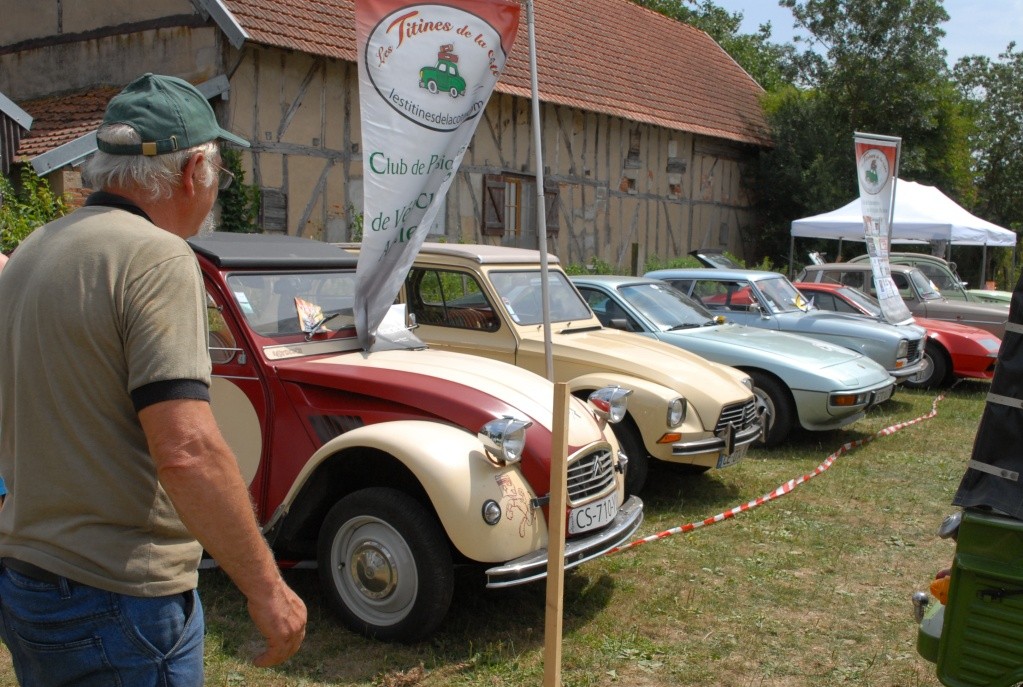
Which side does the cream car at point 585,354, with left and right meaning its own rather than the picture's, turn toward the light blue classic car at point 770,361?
left

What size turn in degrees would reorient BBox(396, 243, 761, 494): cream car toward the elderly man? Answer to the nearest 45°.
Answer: approximately 45° to its right

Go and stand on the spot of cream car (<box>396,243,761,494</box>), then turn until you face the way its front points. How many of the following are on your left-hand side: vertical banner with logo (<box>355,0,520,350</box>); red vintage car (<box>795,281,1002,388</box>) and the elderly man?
1

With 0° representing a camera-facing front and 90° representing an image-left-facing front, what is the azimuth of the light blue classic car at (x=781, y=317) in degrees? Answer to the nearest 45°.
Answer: approximately 315°

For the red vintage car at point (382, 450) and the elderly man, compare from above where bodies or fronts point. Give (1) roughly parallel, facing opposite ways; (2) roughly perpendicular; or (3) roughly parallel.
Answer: roughly perpendicular

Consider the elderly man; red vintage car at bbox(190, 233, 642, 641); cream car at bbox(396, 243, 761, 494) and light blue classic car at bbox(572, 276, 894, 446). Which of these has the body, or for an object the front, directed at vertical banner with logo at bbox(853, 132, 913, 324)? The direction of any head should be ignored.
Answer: the elderly man

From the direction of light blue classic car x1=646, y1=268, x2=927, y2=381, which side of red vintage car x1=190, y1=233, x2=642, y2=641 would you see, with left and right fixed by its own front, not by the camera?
left

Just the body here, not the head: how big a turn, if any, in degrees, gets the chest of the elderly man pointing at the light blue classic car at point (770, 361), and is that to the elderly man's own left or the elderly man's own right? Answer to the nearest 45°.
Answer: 0° — they already face it

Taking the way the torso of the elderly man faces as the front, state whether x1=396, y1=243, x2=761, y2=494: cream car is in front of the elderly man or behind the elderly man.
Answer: in front

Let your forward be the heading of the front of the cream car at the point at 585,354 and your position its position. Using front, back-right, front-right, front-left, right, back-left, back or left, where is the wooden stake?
front-right

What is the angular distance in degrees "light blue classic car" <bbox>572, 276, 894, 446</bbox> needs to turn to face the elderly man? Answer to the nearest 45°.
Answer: approximately 45° to its right

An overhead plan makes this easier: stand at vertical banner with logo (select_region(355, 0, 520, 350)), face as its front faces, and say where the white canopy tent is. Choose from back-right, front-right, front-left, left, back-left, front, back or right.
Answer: back-left

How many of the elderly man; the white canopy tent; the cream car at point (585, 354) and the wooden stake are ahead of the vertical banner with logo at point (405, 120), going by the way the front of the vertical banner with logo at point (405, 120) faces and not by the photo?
2

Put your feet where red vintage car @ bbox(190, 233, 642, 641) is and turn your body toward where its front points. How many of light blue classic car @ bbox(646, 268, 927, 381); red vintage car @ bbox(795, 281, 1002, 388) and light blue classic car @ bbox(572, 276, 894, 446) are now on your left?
3
